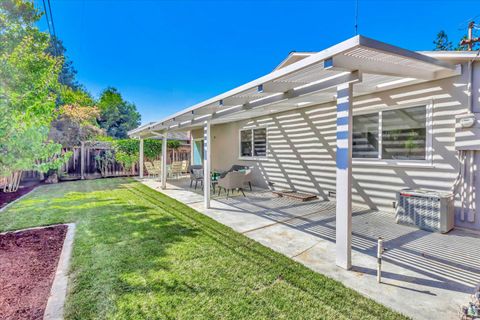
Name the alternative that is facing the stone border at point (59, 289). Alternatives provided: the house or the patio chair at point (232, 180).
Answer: the house

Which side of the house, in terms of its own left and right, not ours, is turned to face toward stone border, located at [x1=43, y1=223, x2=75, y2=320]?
front

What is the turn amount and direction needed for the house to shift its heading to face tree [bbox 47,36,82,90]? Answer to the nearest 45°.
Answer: approximately 90° to its right

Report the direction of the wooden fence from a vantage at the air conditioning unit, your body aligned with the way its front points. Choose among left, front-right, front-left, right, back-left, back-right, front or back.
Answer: front-right

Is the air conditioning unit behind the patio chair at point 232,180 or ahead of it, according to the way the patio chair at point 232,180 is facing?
behind

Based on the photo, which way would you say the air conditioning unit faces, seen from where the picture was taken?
facing the viewer and to the left of the viewer

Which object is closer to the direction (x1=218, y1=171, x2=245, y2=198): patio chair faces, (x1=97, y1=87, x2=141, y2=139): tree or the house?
the tree

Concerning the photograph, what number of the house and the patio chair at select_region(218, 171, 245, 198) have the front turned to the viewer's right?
0

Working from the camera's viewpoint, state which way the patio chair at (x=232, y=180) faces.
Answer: facing away from the viewer and to the left of the viewer

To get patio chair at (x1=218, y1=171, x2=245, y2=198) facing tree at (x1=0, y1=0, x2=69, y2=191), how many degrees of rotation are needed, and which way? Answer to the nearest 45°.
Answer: approximately 90° to its left

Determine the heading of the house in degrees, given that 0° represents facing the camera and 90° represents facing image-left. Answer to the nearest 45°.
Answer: approximately 45°
